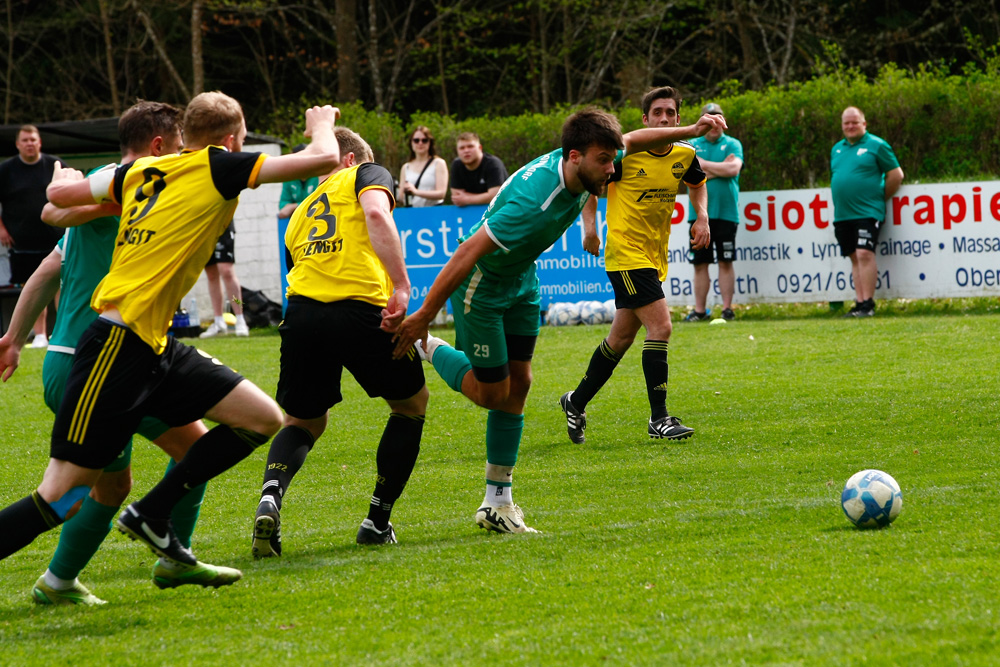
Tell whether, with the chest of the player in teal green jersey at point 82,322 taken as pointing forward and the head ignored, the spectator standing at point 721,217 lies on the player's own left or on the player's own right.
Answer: on the player's own left

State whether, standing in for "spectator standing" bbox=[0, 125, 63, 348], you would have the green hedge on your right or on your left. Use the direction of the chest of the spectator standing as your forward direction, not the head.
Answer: on your left

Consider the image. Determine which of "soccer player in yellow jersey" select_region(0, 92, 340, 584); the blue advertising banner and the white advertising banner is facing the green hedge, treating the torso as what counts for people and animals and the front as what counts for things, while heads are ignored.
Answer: the soccer player in yellow jersey

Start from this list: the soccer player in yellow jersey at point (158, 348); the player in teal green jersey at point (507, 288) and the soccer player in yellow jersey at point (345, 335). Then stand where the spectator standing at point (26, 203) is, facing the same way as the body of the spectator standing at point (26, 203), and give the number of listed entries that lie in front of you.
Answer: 3

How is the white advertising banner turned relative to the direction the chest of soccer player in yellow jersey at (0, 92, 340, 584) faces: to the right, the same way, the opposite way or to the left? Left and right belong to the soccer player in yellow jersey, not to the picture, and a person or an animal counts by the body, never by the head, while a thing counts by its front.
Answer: the opposite way

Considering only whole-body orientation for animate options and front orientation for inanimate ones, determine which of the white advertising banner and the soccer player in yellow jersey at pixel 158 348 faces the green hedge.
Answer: the soccer player in yellow jersey

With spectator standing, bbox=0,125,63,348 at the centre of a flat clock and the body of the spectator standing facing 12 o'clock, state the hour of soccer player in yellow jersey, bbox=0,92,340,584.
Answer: The soccer player in yellow jersey is roughly at 12 o'clock from the spectator standing.

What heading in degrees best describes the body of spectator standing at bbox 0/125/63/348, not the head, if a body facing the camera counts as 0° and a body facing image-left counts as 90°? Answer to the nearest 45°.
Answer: approximately 0°

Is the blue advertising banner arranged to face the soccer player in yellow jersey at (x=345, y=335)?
yes

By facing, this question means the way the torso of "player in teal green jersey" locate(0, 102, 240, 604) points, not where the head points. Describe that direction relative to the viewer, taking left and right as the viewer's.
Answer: facing to the right of the viewer

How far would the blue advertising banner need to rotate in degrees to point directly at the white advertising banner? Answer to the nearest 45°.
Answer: approximately 90° to its left

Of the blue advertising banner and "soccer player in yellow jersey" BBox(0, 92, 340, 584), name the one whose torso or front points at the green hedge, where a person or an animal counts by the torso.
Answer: the soccer player in yellow jersey
